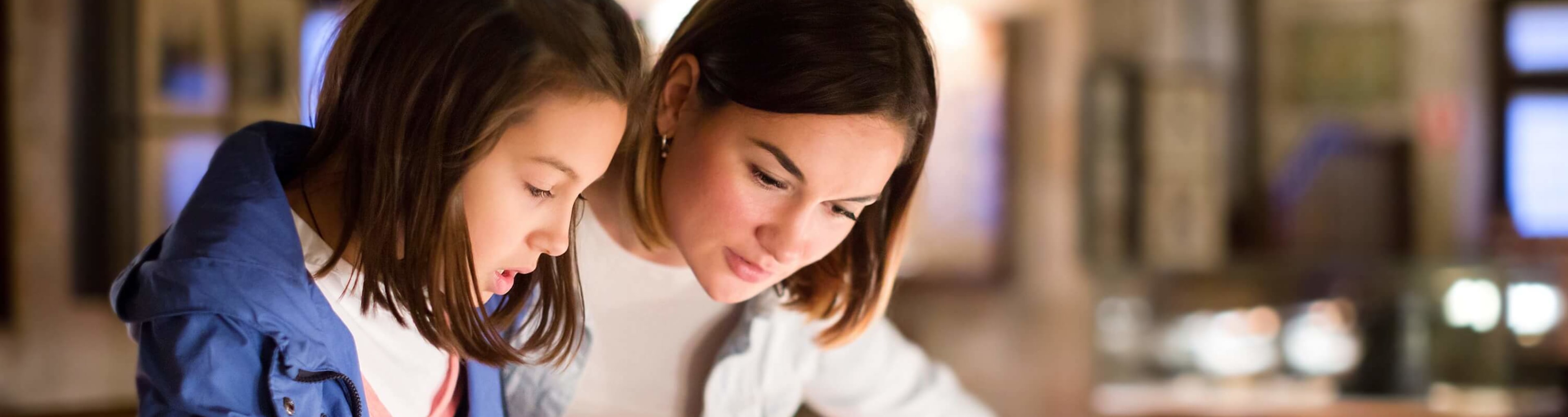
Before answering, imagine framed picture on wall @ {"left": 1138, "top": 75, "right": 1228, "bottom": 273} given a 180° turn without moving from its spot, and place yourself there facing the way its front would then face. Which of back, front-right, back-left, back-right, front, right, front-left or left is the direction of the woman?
back

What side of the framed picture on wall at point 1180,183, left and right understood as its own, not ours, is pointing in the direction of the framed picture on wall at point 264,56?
right

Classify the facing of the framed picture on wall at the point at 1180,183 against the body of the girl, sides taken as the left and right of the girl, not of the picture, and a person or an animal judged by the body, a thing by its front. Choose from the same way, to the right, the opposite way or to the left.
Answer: to the right

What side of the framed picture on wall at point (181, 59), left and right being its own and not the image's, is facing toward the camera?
front

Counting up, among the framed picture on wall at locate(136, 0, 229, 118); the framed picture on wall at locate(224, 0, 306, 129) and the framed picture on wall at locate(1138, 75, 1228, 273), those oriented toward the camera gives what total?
3

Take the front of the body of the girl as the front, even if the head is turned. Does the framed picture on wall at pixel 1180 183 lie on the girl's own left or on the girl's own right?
on the girl's own left

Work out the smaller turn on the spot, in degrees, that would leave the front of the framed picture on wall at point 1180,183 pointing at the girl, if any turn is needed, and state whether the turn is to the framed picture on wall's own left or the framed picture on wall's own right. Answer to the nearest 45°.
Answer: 0° — it already faces them

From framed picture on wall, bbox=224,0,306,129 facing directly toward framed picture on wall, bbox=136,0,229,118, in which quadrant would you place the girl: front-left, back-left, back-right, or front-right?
back-left

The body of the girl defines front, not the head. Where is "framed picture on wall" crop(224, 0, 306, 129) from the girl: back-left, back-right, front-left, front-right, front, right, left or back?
back-left

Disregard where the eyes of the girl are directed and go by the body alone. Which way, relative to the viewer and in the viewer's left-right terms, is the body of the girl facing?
facing the viewer and to the right of the viewer

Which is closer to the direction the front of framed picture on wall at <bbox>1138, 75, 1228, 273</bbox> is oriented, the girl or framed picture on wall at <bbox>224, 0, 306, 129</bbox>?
the girl

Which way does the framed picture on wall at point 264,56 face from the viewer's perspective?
toward the camera

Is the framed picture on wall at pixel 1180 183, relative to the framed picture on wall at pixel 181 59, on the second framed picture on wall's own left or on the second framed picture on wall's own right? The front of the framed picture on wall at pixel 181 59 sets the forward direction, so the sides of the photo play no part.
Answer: on the second framed picture on wall's own left

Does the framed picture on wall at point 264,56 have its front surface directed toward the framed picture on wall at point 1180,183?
no

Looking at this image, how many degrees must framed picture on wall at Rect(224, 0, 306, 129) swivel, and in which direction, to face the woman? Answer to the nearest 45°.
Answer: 0° — it already faces them

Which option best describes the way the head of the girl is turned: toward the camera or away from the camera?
toward the camera
